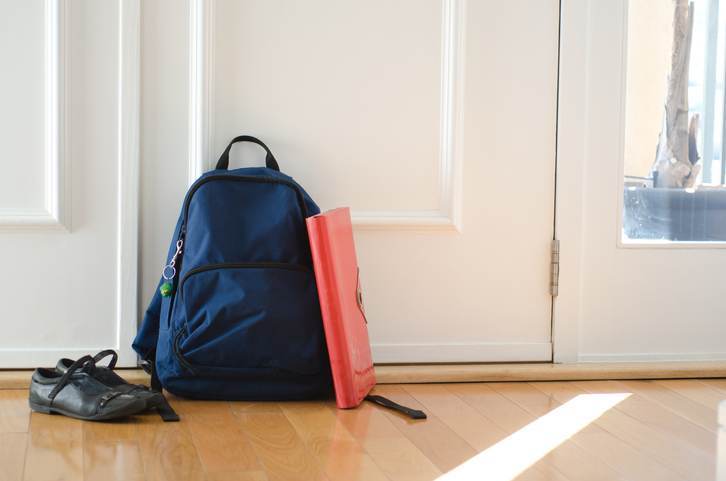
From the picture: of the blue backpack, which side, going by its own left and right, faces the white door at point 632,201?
left

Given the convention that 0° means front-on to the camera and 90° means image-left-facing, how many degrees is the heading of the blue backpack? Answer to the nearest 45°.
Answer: approximately 0°
